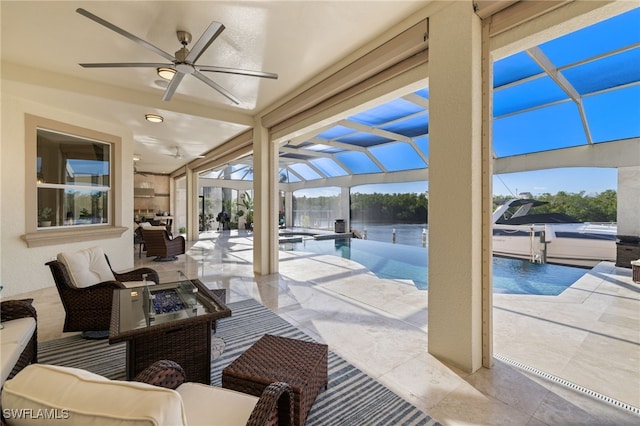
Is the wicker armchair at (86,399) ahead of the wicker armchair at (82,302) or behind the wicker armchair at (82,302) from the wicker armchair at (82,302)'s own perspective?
ahead

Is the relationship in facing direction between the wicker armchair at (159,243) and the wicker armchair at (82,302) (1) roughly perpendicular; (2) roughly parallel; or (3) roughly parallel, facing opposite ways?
roughly perpendicular

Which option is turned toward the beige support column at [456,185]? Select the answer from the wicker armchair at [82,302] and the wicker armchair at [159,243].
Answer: the wicker armchair at [82,302]

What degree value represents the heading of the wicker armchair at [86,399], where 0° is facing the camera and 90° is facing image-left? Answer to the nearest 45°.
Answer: approximately 225°

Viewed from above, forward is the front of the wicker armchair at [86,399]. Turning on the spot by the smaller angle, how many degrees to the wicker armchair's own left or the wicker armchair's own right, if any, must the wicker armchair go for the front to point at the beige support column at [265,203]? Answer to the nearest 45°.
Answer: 0° — it already faces it

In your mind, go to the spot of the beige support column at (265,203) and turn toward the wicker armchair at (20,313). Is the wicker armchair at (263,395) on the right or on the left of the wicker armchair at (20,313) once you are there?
left

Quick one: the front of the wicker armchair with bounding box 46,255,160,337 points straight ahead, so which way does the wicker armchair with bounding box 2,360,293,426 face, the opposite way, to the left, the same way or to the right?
to the left

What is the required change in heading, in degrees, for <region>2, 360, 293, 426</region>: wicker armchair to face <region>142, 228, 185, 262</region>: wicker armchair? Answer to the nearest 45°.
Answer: approximately 45° to its left

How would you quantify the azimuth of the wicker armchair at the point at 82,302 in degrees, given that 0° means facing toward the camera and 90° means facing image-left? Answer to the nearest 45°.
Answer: approximately 315°

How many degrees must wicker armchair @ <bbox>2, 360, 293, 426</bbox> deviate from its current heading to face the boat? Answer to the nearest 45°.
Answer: approximately 45° to its right
